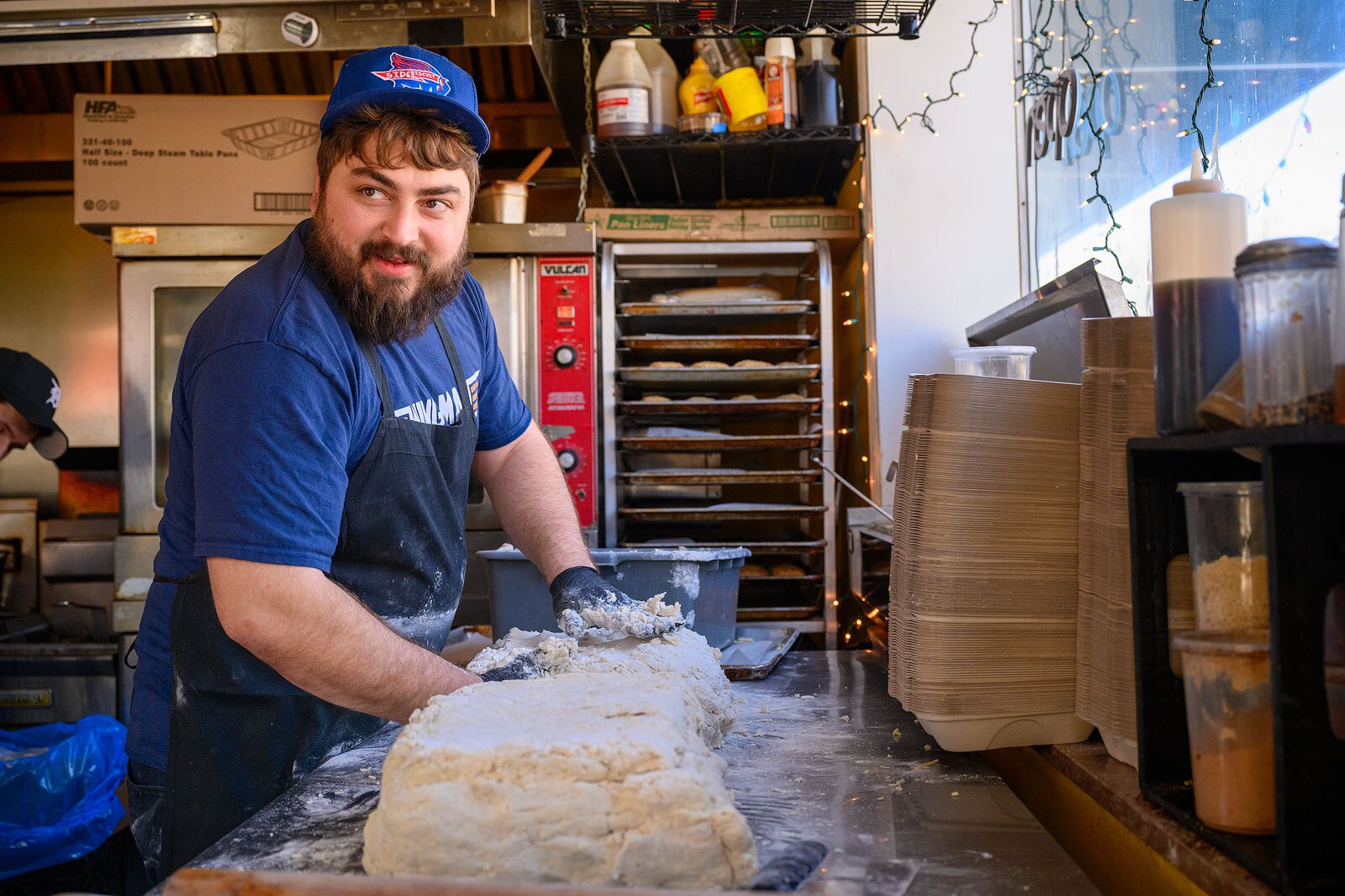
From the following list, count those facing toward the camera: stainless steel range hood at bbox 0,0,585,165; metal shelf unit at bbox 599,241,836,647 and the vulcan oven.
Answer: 3

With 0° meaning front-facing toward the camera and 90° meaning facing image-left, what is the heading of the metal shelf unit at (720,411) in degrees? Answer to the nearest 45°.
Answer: approximately 0°

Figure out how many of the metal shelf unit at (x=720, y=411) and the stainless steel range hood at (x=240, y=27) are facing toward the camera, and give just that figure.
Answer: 2

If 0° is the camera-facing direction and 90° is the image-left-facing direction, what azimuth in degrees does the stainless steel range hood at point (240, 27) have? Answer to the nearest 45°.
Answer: approximately 0°

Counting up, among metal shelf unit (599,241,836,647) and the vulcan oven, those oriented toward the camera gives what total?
2

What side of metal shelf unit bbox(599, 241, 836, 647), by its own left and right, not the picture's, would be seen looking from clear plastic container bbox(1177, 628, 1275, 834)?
front

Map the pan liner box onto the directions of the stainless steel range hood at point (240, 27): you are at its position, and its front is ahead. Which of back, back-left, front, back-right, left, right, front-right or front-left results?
left

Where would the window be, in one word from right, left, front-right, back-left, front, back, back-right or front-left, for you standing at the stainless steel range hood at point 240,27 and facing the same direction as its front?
front-left

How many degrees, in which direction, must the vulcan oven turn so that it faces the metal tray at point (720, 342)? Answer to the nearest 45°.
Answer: approximately 90° to its left

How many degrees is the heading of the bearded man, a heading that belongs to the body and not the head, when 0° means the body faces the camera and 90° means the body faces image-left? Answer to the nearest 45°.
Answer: approximately 315°

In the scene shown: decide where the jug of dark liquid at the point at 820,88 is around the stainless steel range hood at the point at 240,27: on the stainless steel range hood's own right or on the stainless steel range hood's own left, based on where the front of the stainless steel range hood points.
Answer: on the stainless steel range hood's own left
